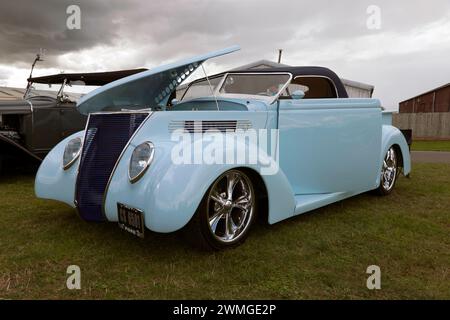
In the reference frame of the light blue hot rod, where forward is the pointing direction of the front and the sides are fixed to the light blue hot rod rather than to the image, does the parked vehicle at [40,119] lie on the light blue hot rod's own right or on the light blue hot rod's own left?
on the light blue hot rod's own right

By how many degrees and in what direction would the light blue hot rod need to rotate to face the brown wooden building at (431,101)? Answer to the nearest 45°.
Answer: approximately 180°

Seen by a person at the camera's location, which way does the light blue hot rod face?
facing the viewer and to the left of the viewer

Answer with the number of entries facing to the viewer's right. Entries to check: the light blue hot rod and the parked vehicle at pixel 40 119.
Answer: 0
